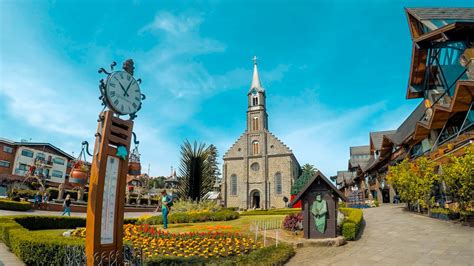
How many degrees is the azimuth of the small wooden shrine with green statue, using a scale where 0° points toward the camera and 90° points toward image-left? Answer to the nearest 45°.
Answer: approximately 0°

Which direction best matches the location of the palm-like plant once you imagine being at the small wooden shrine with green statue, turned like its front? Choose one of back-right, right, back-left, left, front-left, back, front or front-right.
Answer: back-right

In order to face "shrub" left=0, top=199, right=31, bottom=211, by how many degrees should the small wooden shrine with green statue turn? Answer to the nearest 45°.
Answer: approximately 90° to its right

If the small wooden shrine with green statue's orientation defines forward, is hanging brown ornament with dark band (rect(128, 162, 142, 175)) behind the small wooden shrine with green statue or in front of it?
in front

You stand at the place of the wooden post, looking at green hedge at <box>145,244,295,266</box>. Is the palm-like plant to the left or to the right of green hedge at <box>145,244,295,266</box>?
left

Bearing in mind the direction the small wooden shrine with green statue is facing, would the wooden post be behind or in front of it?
in front

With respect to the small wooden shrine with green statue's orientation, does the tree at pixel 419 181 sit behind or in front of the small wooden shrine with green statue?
behind

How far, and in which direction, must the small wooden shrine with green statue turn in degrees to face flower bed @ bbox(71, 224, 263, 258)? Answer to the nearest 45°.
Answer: approximately 45° to its right

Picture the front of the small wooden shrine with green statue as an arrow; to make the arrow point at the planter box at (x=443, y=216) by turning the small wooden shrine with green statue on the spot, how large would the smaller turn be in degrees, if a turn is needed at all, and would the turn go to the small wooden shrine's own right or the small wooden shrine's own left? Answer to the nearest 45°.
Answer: approximately 135° to the small wooden shrine's own left

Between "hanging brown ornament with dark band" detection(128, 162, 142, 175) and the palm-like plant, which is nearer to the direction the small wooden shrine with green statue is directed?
the hanging brown ornament with dark band

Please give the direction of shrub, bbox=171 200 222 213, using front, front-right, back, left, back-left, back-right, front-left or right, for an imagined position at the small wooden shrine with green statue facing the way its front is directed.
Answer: back-right

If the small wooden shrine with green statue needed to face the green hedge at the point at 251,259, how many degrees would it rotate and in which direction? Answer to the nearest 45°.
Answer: approximately 45° to its right

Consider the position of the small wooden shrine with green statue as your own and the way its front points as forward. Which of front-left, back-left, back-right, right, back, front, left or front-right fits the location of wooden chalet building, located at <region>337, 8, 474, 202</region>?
back-left

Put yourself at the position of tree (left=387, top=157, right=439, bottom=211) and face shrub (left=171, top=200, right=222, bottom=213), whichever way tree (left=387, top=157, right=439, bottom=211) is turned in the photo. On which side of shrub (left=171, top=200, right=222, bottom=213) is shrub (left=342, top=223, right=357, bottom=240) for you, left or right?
left
